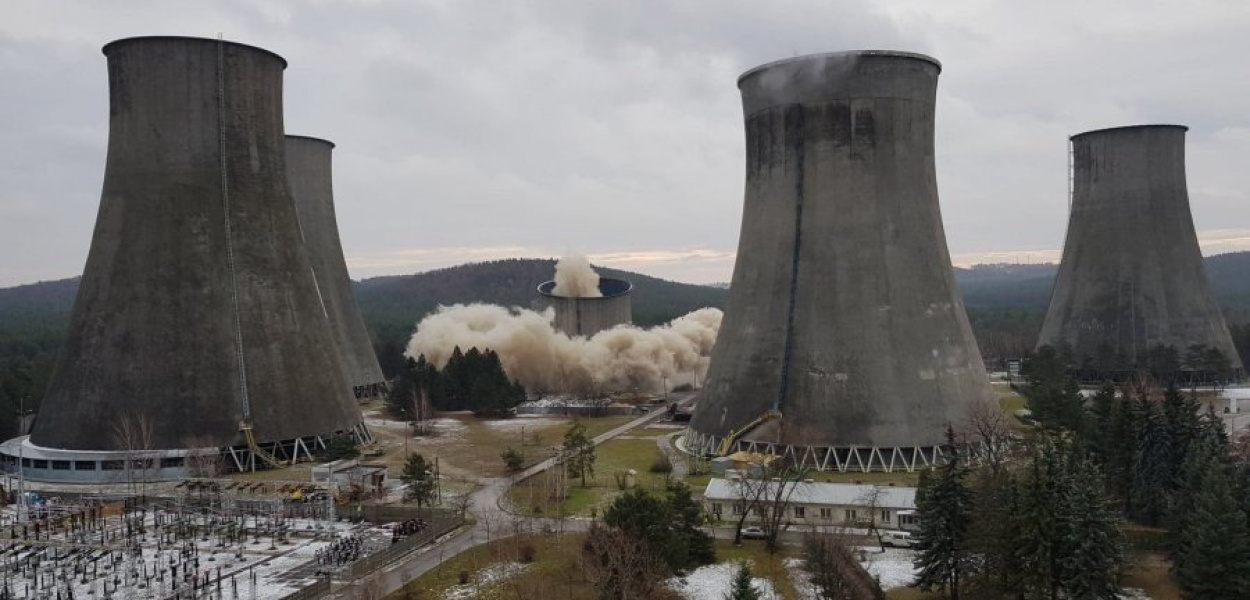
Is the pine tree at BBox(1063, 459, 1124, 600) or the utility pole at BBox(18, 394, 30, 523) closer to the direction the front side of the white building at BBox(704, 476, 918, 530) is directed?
the pine tree

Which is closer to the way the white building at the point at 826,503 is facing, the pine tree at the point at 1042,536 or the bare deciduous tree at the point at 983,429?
the pine tree

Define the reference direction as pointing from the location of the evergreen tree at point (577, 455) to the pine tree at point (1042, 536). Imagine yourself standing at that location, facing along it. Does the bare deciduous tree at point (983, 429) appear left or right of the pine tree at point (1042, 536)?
left

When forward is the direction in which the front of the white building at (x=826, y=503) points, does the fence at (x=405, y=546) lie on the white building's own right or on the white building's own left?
on the white building's own right

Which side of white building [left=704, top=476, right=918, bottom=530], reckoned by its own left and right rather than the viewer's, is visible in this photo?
front

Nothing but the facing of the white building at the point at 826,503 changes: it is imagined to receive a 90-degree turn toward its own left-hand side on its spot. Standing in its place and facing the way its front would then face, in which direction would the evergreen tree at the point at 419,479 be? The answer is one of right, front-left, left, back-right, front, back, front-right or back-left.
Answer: back

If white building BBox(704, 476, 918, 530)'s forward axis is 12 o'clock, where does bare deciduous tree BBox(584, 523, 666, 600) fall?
The bare deciduous tree is roughly at 1 o'clock from the white building.

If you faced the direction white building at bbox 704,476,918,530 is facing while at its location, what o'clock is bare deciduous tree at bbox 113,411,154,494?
The bare deciduous tree is roughly at 3 o'clock from the white building.

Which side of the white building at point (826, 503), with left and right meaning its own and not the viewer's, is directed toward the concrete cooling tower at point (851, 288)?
back

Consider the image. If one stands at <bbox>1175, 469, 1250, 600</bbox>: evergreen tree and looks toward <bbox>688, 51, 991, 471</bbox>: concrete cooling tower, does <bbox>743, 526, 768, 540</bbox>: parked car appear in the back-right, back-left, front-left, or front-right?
front-left

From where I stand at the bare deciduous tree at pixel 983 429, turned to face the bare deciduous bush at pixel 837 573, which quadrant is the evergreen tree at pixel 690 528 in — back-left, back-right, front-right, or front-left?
front-right

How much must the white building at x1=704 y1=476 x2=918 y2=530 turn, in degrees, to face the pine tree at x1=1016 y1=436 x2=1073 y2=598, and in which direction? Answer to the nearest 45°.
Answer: approximately 45° to its left

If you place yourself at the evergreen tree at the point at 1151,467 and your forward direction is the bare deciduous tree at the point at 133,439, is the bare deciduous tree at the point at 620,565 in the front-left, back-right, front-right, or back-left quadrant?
front-left

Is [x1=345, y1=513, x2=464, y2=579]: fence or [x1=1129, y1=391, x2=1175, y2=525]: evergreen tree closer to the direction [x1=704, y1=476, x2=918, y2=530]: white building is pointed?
the fence

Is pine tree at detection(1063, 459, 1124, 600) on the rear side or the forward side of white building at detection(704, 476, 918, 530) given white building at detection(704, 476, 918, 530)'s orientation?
on the forward side

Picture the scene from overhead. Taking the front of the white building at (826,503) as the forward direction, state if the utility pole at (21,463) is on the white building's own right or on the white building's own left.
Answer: on the white building's own right

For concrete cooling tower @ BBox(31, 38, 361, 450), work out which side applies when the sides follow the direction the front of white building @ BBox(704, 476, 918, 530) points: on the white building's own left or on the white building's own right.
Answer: on the white building's own right

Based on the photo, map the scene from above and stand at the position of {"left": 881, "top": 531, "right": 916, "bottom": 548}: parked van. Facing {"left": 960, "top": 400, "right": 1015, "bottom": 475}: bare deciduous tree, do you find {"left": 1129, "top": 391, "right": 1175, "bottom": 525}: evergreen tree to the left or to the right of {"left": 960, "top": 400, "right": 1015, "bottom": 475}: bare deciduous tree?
right

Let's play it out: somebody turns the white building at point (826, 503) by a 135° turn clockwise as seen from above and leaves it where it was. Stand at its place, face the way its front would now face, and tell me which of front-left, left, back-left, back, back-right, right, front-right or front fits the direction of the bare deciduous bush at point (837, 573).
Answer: back-left

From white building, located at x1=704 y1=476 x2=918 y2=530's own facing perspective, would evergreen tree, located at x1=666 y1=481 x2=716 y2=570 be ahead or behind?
ahead
